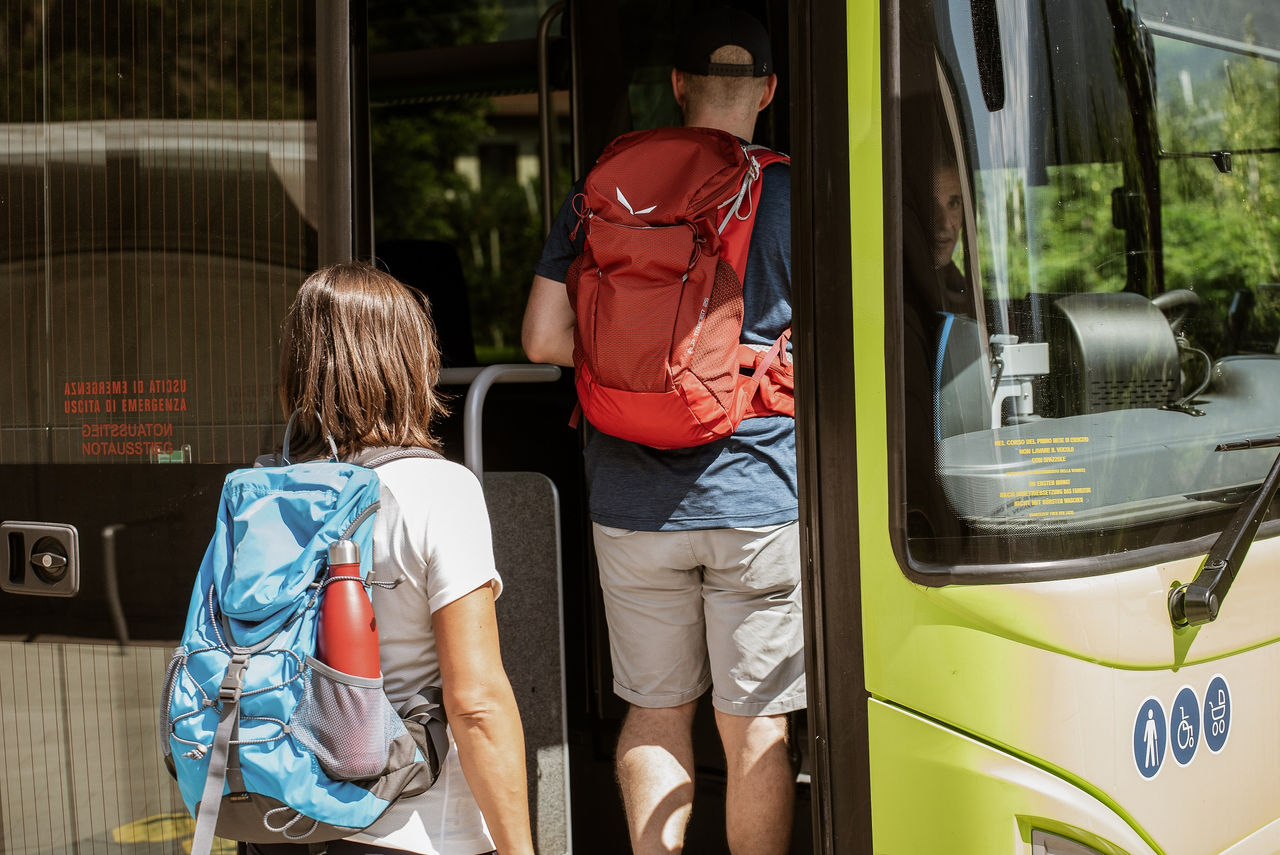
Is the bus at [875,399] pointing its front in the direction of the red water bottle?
no

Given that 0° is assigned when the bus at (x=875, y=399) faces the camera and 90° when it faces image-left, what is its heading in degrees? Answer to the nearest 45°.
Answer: approximately 315°
